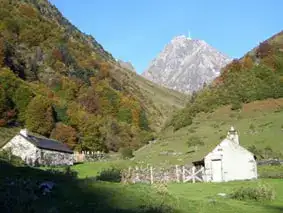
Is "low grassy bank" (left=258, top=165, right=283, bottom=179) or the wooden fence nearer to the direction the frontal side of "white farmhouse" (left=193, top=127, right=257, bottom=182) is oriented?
the wooden fence

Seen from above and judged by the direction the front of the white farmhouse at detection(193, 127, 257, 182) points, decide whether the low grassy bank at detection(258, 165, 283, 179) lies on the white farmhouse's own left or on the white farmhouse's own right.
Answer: on the white farmhouse's own left
